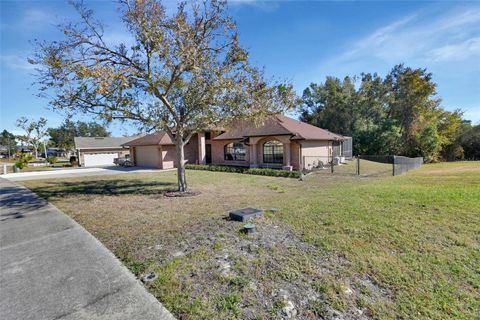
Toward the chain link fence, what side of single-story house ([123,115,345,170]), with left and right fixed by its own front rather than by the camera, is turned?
left

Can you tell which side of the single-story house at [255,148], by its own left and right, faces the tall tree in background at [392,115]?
back

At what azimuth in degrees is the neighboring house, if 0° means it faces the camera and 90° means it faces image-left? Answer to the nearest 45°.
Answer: approximately 0°

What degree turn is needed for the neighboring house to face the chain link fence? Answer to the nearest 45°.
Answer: approximately 45° to its left

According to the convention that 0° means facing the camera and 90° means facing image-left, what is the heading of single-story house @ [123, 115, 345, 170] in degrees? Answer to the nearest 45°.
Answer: approximately 45°

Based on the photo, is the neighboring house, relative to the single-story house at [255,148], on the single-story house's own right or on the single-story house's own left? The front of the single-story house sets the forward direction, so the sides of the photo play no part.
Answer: on the single-story house's own right

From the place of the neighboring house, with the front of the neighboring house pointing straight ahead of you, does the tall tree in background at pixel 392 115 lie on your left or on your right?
on your left

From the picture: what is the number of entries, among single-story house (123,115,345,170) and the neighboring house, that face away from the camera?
0
